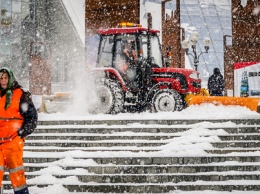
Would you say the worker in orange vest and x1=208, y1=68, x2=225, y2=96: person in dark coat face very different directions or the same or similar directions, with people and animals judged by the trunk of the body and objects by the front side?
very different directions

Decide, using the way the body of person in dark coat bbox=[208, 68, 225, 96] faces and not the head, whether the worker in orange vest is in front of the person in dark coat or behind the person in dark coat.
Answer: behind

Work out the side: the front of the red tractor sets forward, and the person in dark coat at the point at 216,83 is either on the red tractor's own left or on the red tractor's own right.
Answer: on the red tractor's own left

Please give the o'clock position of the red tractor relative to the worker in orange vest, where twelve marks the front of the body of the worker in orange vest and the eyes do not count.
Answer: The red tractor is roughly at 7 o'clock from the worker in orange vest.

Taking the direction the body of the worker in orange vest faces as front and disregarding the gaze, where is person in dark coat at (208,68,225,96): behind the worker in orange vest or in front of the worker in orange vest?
behind

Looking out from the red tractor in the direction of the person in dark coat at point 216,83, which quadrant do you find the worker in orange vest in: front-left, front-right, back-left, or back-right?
back-right

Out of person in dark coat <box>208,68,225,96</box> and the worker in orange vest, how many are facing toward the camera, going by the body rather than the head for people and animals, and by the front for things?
1

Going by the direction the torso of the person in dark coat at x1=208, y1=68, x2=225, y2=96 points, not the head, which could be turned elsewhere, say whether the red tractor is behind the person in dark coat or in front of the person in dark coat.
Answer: behind

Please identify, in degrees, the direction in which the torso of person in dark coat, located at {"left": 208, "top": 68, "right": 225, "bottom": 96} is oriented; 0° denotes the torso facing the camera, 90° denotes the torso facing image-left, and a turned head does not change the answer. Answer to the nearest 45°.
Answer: approximately 180°
